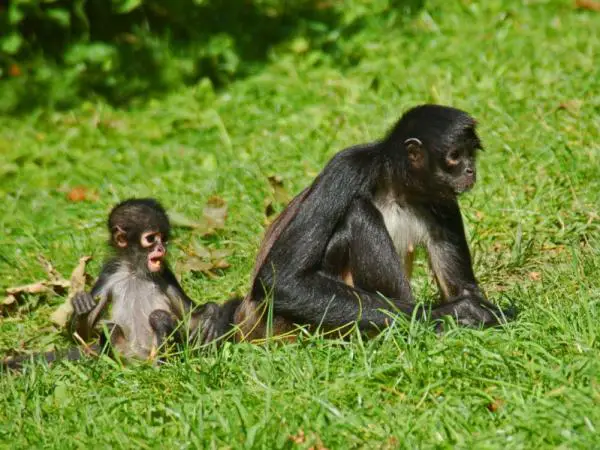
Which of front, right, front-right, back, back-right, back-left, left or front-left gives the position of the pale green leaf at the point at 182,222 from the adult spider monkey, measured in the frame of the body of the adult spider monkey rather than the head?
back-left

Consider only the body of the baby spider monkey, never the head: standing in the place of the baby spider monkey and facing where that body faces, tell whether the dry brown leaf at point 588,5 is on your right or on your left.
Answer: on your left

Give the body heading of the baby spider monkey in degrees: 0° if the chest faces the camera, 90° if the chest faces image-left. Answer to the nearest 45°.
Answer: approximately 315°

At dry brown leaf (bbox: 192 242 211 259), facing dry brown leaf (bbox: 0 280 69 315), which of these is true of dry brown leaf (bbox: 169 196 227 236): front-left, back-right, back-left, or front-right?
back-right

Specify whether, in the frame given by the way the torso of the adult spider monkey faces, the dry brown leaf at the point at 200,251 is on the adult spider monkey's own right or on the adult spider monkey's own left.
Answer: on the adult spider monkey's own left

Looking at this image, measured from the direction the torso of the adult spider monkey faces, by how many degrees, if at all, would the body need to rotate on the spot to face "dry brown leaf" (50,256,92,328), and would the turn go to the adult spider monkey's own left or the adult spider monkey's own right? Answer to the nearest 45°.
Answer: approximately 135° to the adult spider monkey's own left

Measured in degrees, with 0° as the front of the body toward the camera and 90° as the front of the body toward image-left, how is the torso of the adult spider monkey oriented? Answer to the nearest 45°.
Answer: approximately 270°

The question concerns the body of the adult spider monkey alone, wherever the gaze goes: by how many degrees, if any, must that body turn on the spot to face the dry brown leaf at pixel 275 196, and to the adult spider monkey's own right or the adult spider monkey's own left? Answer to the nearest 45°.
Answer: approximately 90° to the adult spider monkey's own left
